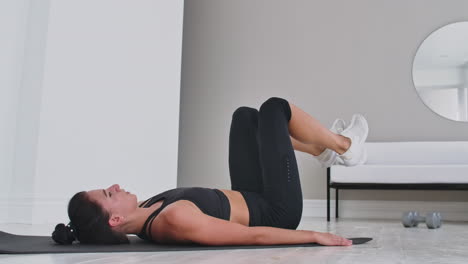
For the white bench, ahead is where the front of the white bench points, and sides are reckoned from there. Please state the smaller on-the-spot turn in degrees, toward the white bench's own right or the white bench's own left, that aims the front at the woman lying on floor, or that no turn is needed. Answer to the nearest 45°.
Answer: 0° — it already faces them

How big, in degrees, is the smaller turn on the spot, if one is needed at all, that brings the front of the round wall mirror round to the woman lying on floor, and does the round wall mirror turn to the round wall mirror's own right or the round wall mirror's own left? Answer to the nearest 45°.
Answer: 0° — it already faces them

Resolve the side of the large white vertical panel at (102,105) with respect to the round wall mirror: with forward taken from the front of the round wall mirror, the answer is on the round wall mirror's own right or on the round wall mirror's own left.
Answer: on the round wall mirror's own right

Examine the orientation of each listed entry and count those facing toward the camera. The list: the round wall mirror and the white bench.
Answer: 2

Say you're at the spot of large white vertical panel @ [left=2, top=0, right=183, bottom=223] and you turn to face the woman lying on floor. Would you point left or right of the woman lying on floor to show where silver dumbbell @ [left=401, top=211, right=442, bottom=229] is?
left
